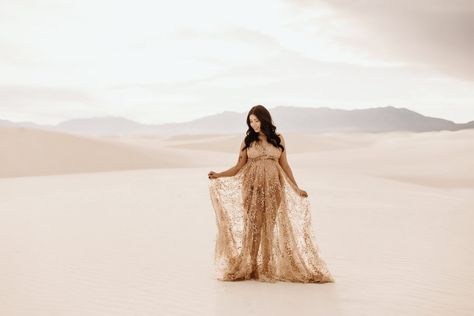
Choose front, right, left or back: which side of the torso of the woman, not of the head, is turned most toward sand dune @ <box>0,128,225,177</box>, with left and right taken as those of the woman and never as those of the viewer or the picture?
back

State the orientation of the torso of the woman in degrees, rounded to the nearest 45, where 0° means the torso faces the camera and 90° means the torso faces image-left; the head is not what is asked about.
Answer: approximately 0°
